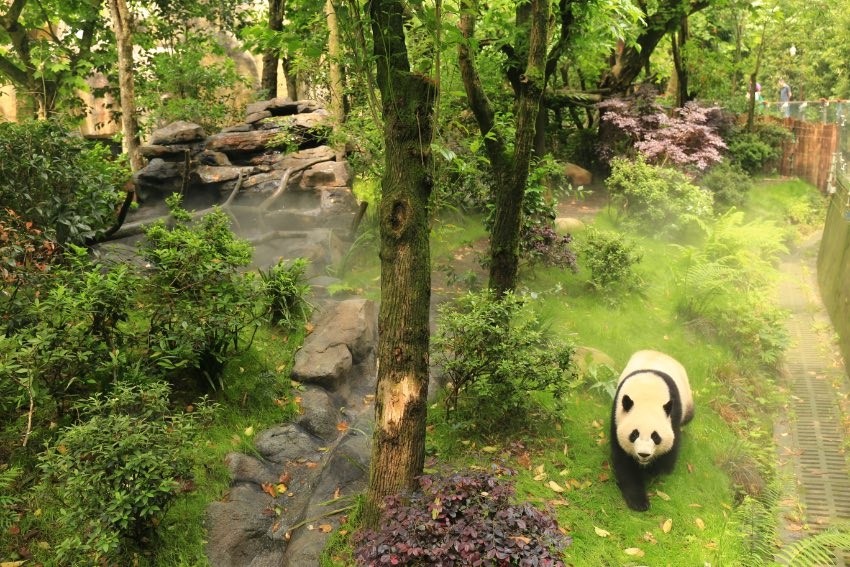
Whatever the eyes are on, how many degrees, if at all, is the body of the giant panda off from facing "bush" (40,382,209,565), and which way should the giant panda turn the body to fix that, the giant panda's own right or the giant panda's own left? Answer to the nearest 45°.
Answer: approximately 45° to the giant panda's own right

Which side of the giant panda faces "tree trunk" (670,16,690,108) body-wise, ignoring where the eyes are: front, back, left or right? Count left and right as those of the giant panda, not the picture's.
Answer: back

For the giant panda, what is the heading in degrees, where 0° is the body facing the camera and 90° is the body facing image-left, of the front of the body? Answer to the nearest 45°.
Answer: approximately 0°

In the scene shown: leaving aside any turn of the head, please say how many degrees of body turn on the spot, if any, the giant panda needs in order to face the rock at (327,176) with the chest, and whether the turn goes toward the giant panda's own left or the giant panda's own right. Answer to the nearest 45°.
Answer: approximately 135° to the giant panda's own right

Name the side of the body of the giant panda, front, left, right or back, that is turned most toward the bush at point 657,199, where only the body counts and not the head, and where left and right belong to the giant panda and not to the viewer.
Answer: back

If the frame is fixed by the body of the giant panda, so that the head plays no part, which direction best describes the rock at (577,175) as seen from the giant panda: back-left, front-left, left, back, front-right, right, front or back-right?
back

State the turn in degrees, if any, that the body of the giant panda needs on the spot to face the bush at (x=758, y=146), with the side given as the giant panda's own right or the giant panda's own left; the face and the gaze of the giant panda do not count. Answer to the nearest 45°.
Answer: approximately 180°

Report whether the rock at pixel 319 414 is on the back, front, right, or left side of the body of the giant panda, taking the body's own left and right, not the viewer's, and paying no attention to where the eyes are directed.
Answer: right
